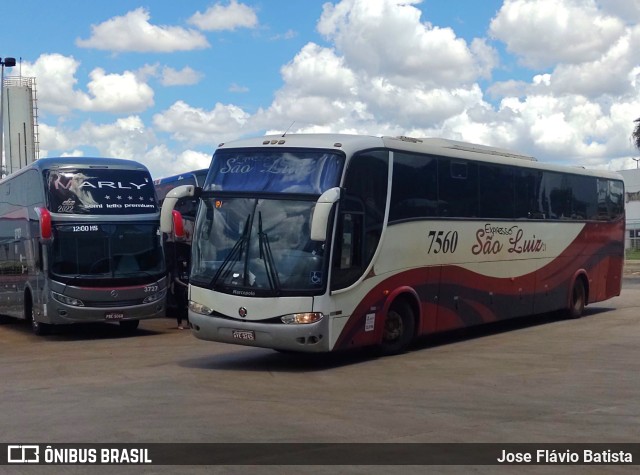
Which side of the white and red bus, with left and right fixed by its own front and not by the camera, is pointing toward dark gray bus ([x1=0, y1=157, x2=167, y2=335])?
right

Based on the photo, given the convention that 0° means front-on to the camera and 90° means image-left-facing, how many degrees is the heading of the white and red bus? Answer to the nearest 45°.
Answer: approximately 45°
